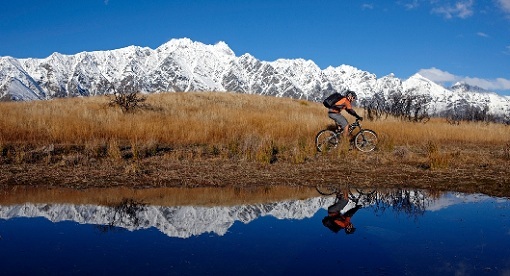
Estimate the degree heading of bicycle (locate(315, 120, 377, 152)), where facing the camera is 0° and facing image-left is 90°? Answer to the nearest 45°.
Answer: approximately 270°
